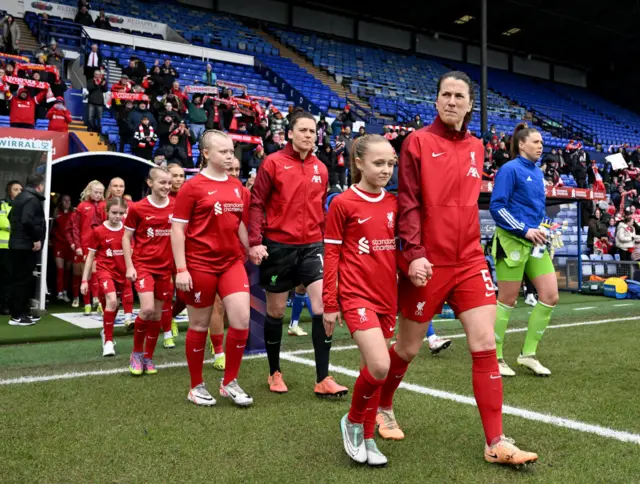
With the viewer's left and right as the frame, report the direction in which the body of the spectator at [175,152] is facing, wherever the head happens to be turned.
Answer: facing the viewer

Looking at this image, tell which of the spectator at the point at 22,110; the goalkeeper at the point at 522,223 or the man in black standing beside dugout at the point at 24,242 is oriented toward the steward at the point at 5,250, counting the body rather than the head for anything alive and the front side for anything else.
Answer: the spectator at the point at 22,110

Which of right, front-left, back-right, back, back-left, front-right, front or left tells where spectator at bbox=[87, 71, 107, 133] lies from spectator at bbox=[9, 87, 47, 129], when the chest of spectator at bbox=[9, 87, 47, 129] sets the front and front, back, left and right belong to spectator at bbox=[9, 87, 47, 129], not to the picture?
back-left

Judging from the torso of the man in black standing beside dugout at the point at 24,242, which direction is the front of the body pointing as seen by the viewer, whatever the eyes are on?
to the viewer's right

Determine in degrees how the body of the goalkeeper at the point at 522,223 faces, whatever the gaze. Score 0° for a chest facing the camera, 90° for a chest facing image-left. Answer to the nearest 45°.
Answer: approximately 315°

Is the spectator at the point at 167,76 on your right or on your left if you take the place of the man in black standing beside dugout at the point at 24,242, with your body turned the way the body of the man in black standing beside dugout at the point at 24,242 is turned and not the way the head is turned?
on your left

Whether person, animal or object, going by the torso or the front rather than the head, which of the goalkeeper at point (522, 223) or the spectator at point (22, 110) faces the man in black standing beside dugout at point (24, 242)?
the spectator at point (22, 110)

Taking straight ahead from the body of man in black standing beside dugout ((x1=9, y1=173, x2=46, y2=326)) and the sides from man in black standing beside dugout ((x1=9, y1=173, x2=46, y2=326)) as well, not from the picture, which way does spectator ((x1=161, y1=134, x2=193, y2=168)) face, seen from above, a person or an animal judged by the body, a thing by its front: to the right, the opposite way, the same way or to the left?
to the right

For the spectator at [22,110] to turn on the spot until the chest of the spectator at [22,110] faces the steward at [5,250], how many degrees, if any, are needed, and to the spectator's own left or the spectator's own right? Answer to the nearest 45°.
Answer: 0° — they already face them

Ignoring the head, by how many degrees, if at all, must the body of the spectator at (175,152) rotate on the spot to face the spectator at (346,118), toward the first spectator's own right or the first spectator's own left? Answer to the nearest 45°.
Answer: approximately 135° to the first spectator's own left

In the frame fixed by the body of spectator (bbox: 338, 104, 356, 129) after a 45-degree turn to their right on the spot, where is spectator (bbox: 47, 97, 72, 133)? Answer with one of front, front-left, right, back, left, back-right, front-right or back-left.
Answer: front

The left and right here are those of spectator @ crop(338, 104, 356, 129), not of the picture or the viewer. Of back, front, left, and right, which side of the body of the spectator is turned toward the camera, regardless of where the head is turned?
front

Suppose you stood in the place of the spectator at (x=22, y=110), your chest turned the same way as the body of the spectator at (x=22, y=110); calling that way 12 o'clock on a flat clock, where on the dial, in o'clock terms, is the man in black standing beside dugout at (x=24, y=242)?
the man in black standing beside dugout at (x=24, y=242) is roughly at 12 o'clock from the spectator at (x=22, y=110).

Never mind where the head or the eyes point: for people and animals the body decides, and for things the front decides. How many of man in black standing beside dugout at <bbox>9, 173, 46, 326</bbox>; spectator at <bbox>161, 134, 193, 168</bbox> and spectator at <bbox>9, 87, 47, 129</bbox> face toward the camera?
2

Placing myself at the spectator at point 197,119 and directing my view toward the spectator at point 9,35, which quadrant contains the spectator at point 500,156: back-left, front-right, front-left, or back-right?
back-right
